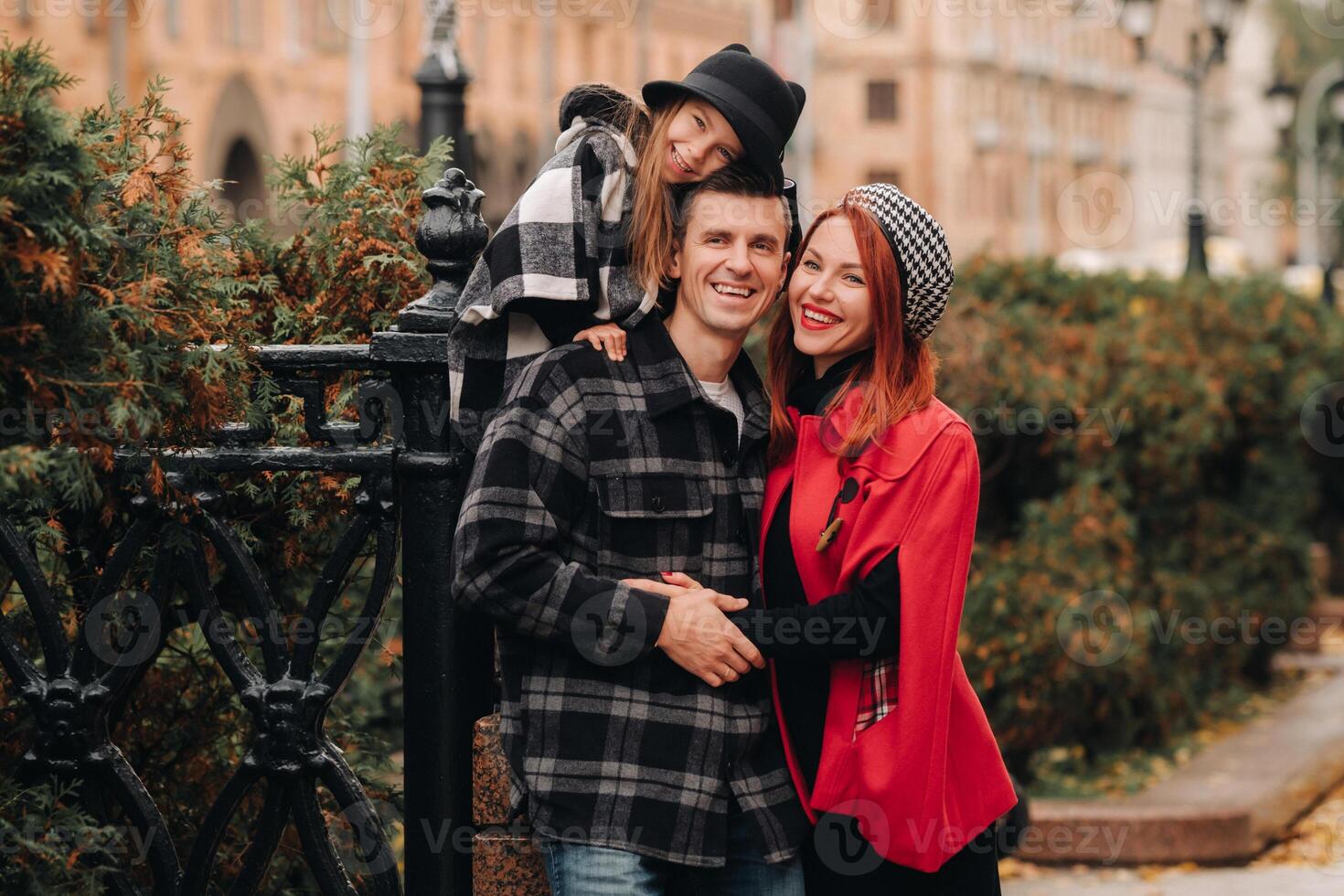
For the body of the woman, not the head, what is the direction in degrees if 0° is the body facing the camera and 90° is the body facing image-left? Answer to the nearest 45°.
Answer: approximately 45°

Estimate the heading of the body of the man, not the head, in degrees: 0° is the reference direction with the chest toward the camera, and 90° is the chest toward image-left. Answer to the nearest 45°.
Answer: approximately 315°

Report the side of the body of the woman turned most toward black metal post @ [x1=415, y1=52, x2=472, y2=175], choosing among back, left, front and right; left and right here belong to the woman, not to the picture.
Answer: right

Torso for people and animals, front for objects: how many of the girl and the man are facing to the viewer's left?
0

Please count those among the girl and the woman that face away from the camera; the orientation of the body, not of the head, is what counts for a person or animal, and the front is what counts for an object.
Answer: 0

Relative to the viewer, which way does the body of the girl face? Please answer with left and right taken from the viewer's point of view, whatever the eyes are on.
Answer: facing the viewer and to the right of the viewer
